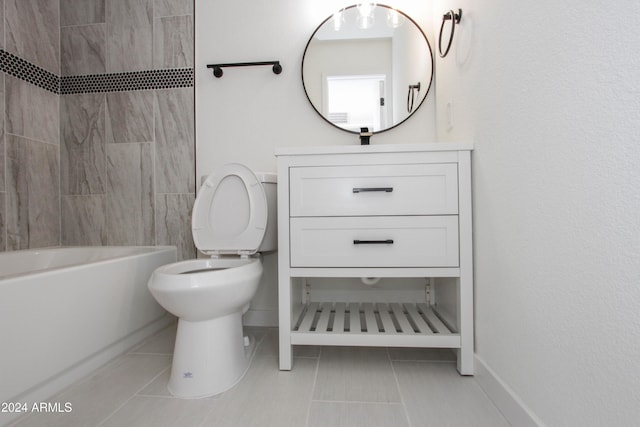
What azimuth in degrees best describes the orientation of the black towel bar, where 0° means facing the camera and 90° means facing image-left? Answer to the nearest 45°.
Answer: approximately 0°

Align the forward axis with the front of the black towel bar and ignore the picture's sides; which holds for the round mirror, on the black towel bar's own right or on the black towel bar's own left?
on the black towel bar's own left

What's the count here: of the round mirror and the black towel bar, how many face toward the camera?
2

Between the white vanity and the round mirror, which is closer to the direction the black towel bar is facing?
the white vanity

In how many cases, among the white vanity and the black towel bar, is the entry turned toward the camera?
2

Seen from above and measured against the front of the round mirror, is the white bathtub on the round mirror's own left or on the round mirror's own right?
on the round mirror's own right

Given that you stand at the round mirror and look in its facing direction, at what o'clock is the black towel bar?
The black towel bar is roughly at 3 o'clock from the round mirror.

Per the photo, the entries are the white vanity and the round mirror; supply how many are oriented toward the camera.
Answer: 2

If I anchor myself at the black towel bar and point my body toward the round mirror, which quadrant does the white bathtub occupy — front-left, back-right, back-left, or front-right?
back-right
